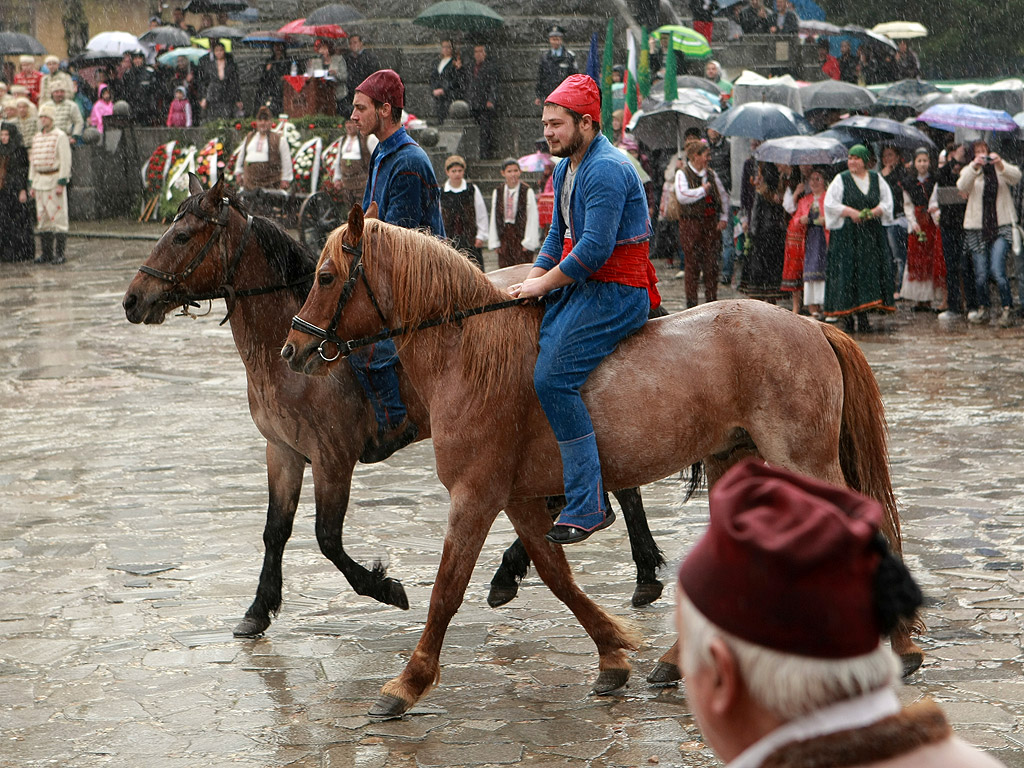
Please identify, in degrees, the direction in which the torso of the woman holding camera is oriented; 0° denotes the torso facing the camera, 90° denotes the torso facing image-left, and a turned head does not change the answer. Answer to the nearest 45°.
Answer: approximately 0°

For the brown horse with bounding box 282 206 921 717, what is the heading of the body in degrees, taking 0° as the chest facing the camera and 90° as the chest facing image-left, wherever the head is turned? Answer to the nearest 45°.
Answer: approximately 90°

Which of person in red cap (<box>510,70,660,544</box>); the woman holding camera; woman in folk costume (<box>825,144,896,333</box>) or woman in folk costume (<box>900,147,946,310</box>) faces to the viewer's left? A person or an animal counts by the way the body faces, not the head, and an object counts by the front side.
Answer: the person in red cap

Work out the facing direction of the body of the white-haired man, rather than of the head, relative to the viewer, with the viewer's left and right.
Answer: facing away from the viewer and to the left of the viewer

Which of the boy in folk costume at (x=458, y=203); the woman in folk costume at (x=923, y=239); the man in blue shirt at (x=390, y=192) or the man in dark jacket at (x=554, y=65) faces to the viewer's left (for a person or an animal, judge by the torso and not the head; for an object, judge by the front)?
the man in blue shirt

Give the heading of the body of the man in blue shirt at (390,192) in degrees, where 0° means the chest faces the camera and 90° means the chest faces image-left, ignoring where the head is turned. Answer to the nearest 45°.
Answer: approximately 90°

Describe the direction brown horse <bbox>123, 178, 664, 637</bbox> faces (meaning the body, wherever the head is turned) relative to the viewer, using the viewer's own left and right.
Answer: facing to the left of the viewer

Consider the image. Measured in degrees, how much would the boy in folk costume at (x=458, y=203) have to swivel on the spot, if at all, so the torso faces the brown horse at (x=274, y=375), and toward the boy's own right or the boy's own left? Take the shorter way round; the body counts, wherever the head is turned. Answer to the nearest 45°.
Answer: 0° — they already face it

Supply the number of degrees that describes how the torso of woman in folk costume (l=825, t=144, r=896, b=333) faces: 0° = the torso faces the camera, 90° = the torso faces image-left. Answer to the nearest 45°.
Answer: approximately 0°

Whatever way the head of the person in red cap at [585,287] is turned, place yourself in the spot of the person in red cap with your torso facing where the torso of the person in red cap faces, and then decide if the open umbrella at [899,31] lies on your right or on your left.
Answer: on your right

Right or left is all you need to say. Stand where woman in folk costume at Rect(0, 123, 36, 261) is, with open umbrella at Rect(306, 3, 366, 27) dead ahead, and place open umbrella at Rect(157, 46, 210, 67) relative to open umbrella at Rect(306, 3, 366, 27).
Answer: left

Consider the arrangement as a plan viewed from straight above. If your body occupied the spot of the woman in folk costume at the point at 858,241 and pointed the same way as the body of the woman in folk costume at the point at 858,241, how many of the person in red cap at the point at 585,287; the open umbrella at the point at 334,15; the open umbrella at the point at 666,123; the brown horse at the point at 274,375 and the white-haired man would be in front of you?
3

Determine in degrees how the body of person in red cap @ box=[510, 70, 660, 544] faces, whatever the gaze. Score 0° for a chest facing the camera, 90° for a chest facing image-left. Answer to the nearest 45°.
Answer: approximately 90°

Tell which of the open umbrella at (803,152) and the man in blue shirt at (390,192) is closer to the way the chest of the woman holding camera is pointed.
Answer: the man in blue shirt
